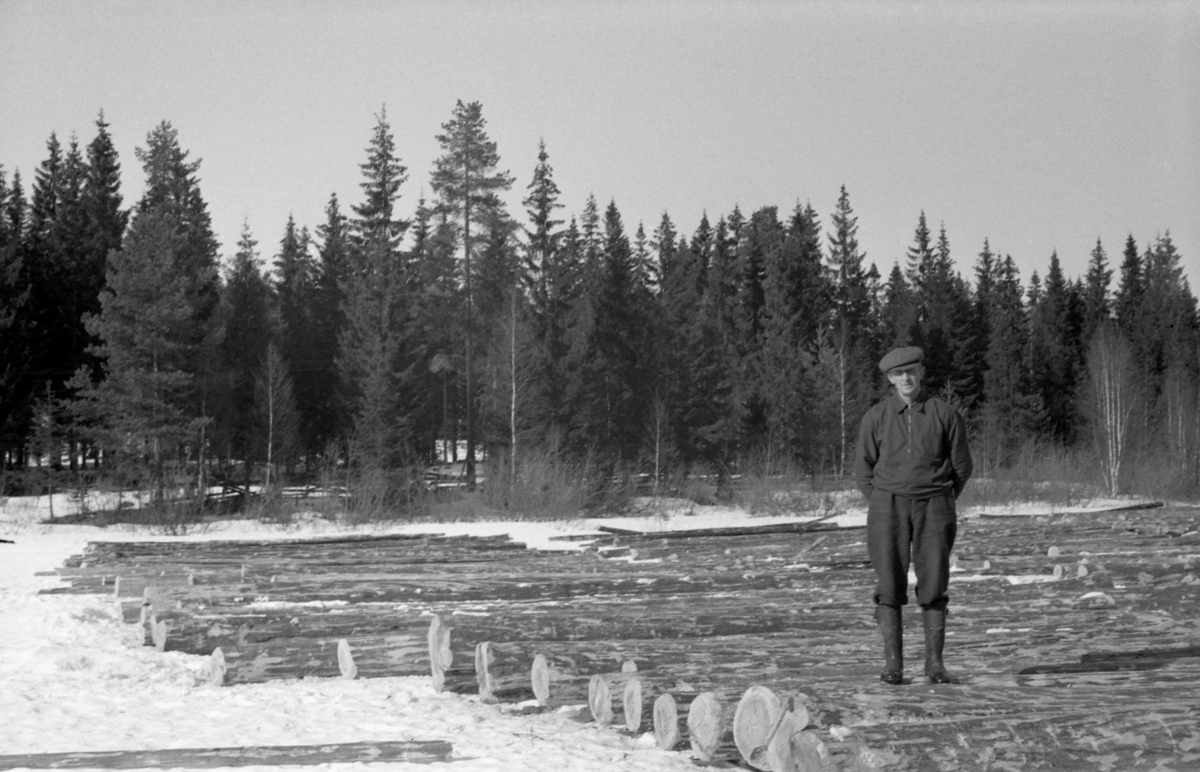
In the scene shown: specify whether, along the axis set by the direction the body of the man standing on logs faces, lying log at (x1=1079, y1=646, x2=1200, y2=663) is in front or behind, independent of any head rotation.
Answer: behind

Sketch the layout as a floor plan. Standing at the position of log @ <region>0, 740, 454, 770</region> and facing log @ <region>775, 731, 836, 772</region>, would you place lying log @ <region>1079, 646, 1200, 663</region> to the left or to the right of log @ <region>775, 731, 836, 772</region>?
left

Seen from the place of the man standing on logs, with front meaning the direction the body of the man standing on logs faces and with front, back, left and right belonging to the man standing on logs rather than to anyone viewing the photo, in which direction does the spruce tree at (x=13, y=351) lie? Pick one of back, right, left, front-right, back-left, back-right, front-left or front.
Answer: back-right

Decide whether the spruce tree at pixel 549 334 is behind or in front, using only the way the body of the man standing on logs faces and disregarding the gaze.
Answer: behind

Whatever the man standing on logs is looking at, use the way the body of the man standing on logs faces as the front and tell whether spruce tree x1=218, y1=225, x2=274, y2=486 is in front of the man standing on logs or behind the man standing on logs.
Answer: behind

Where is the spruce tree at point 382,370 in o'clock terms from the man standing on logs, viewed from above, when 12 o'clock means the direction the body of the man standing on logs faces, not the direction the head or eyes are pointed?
The spruce tree is roughly at 5 o'clock from the man standing on logs.

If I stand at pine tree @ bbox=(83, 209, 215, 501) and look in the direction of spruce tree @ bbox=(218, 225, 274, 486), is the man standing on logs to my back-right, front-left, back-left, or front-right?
back-right

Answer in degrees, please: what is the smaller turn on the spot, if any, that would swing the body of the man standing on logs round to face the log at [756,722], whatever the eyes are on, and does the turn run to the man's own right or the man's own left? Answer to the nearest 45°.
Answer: approximately 45° to the man's own right

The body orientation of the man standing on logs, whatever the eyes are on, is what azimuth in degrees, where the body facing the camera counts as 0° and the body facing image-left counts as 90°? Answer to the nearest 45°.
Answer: approximately 0°

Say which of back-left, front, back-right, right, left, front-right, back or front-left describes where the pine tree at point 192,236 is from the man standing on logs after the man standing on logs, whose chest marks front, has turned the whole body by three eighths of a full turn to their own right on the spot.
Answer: front

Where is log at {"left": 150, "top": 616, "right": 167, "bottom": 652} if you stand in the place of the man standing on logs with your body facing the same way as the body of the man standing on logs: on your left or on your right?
on your right

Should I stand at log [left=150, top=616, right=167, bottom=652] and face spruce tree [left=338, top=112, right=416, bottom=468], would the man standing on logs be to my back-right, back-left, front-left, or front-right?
back-right
